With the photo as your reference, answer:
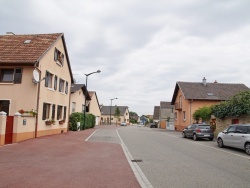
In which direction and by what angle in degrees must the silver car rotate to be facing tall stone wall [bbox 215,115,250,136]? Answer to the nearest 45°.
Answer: approximately 45° to its right

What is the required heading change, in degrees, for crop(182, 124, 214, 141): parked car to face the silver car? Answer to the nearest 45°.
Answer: approximately 135° to its left

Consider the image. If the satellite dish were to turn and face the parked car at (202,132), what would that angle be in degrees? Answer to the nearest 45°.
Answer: approximately 45° to its left

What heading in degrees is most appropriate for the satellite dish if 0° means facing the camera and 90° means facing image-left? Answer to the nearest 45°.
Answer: approximately 315°

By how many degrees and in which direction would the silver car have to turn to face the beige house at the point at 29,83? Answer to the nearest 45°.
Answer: approximately 45° to its left
